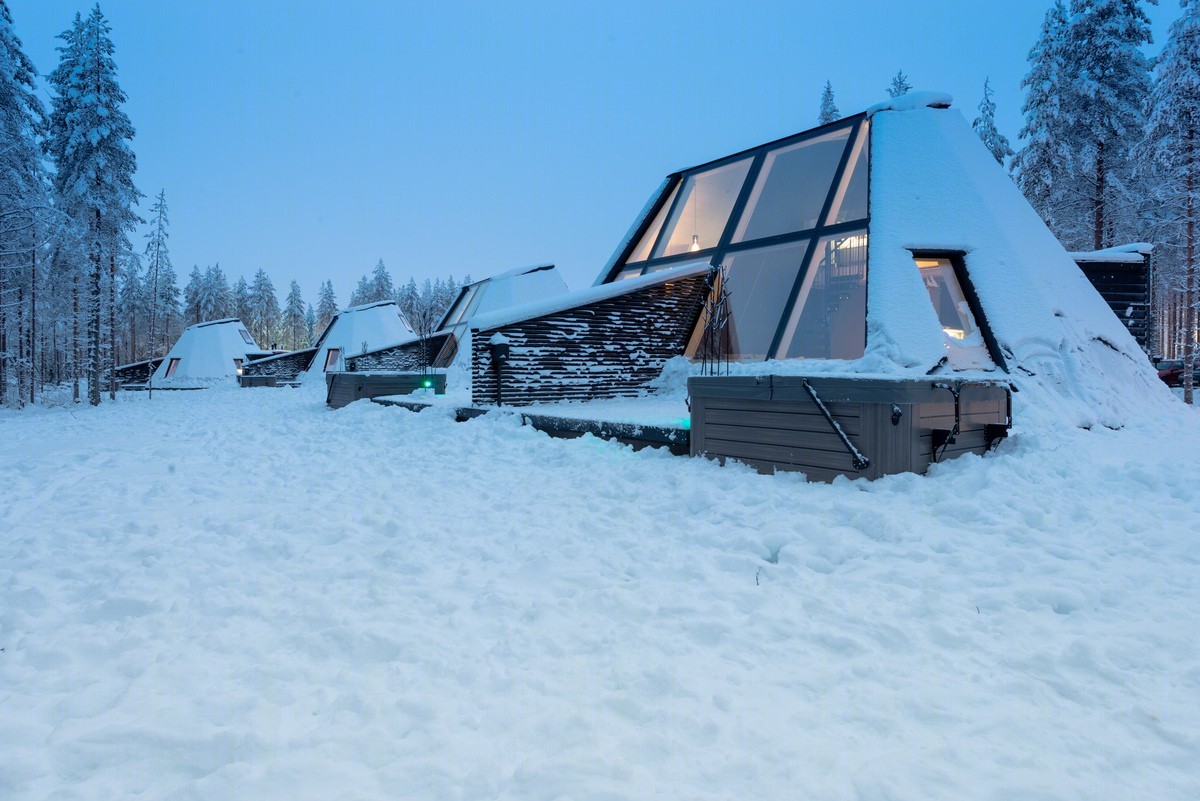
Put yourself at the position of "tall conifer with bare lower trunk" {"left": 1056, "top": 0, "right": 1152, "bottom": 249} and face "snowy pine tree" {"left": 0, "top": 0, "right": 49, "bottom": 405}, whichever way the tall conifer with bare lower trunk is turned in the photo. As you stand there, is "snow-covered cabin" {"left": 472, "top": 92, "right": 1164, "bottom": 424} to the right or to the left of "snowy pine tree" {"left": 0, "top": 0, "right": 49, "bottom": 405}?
left

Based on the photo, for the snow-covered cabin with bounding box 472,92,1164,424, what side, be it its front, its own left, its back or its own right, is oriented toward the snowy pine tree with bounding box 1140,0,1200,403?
back

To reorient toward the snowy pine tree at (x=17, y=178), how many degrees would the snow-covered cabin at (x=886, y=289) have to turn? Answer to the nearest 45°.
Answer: approximately 45° to its right

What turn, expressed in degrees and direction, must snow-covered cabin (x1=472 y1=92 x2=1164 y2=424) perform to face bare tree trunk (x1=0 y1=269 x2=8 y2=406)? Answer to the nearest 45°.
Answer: approximately 45° to its right

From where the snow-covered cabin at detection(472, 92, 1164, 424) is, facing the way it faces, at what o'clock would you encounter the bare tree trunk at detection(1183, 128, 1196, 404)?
The bare tree trunk is roughly at 6 o'clock from the snow-covered cabin.

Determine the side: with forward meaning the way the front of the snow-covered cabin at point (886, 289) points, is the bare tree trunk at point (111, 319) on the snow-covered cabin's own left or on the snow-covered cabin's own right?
on the snow-covered cabin's own right

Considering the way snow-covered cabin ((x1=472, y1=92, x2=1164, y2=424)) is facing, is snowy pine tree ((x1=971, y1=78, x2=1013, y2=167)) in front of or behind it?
behind

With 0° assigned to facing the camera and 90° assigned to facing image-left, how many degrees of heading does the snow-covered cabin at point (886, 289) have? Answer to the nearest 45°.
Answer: approximately 45°

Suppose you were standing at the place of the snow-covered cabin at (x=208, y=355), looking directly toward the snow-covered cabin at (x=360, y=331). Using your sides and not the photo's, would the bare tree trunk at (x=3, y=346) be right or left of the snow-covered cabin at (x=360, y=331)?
right

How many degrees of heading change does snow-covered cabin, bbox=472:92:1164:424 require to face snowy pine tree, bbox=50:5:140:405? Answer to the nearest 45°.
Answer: approximately 45° to its right

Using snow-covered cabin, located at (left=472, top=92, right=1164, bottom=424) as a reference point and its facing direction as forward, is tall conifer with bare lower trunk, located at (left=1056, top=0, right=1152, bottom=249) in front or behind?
behind

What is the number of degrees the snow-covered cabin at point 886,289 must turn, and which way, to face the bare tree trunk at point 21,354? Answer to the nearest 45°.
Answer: approximately 45° to its right

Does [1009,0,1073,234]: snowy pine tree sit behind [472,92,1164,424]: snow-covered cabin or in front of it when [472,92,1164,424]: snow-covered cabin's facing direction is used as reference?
behind
